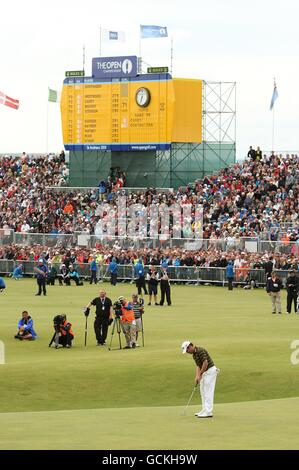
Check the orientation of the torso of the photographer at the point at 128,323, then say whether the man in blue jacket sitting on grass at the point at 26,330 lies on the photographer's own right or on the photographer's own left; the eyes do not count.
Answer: on the photographer's own right

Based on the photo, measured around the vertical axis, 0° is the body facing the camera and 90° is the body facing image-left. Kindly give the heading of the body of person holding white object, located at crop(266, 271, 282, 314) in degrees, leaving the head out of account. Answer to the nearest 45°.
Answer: approximately 0°

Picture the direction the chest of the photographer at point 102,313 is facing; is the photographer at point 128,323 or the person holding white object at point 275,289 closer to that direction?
the photographer

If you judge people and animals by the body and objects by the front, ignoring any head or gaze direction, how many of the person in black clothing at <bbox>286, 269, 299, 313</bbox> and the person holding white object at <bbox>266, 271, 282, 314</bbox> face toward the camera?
2

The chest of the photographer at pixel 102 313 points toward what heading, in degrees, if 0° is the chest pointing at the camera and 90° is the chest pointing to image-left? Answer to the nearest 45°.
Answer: approximately 0°

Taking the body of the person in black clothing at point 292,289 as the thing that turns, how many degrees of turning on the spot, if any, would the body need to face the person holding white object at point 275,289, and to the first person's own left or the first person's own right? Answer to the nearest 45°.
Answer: approximately 45° to the first person's own right

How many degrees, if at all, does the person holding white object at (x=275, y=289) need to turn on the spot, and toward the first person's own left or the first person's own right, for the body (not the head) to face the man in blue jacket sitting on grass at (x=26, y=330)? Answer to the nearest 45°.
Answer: approximately 45° to the first person's own right

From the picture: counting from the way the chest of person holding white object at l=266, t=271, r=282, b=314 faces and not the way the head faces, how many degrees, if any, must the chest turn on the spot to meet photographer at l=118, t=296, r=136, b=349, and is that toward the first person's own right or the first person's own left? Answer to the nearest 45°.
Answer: approximately 45° to the first person's own right
